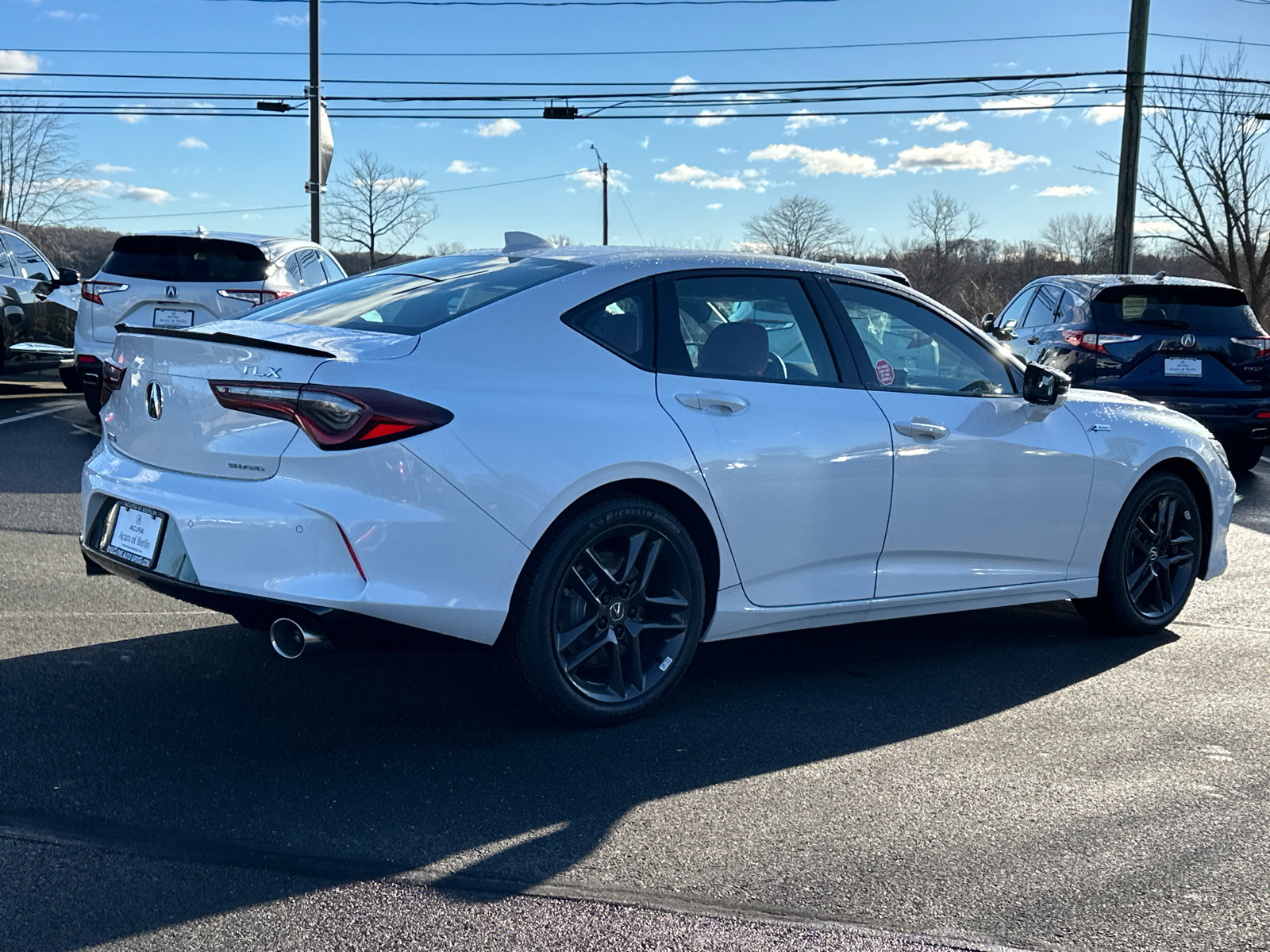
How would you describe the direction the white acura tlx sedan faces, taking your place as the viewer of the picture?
facing away from the viewer and to the right of the viewer

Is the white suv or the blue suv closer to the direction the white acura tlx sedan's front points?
the blue suv

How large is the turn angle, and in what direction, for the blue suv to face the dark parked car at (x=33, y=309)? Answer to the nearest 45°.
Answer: approximately 45° to its left

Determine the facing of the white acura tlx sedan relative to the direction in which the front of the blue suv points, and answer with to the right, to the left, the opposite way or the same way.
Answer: to the right

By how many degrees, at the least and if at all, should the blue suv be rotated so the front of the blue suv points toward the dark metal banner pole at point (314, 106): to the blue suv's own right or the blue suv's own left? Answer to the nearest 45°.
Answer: approximately 90° to the blue suv's own left

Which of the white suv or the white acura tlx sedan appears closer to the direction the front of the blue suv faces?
the white suv

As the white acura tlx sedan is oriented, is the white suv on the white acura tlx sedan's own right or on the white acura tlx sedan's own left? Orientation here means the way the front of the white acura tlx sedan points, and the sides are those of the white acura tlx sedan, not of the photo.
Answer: on the white acura tlx sedan's own left

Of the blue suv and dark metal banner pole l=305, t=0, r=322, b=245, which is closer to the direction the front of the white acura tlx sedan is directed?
the blue suv
